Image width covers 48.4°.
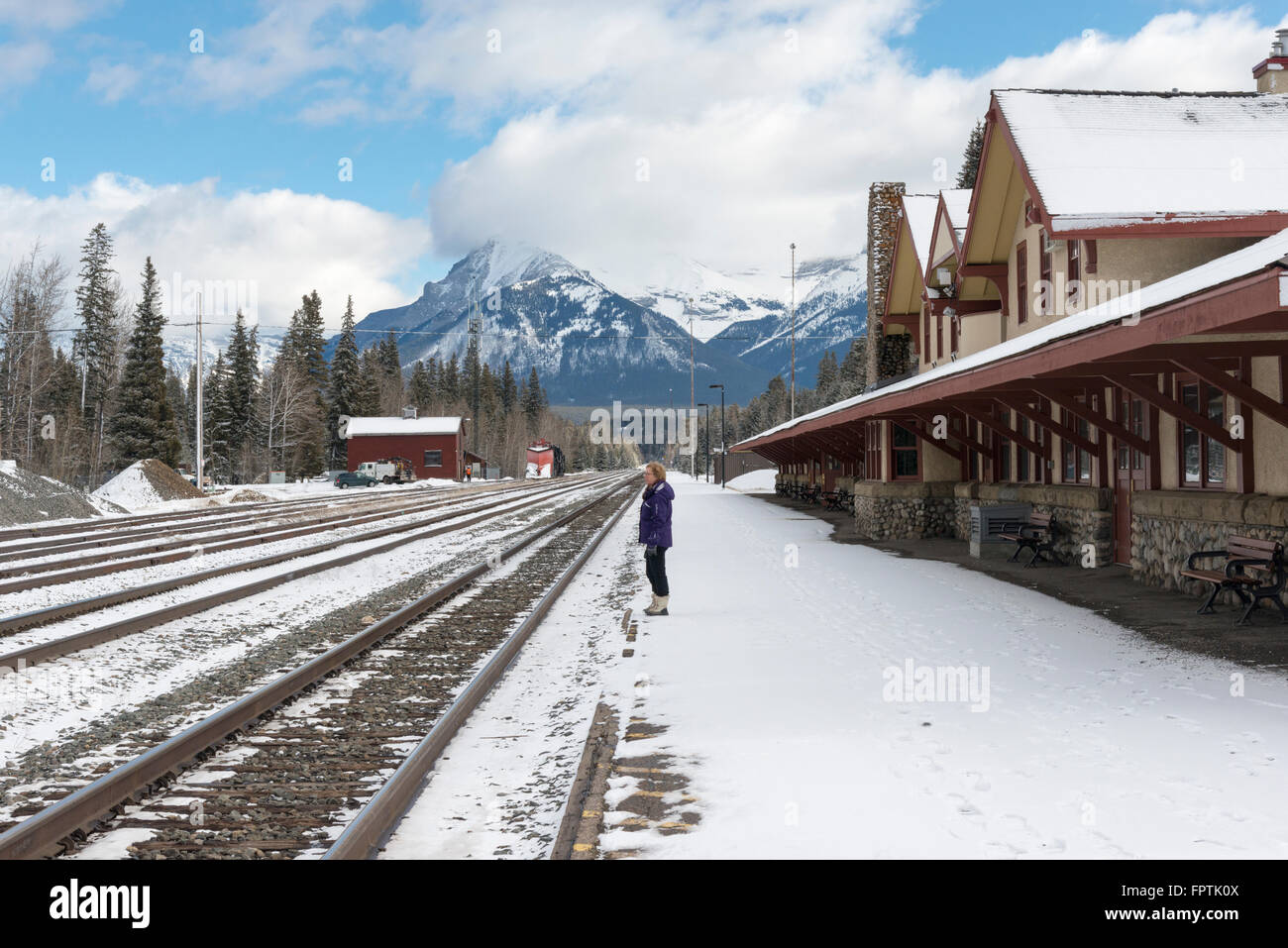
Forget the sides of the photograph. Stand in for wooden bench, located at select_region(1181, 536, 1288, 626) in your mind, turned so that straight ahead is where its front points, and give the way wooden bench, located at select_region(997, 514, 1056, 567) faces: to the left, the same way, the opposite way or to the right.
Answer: the same way

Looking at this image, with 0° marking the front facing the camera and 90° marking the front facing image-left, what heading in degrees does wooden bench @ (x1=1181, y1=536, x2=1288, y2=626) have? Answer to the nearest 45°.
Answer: approximately 45°

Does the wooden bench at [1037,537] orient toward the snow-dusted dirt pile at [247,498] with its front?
no

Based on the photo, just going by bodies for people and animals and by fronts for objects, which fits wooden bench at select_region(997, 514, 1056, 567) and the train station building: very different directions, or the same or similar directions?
same or similar directions

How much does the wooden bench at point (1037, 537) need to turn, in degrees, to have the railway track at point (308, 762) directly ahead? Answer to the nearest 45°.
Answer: approximately 45° to its left

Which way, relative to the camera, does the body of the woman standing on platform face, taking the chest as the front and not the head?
to the viewer's left

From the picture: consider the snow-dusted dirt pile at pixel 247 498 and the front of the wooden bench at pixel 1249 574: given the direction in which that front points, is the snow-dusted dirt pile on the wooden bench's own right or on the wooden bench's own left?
on the wooden bench's own right

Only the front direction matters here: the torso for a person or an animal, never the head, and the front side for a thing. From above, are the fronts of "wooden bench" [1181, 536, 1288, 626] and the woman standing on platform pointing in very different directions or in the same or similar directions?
same or similar directions

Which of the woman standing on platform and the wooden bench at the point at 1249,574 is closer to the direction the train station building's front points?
the woman standing on platform

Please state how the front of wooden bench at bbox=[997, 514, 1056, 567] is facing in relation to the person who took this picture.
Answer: facing the viewer and to the left of the viewer

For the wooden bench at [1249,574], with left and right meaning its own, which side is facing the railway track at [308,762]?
front

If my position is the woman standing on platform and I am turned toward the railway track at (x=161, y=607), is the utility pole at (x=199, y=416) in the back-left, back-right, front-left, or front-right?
front-right

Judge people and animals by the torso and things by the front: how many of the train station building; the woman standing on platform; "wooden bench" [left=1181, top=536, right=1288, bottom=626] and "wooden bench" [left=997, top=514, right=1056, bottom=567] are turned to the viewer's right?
0

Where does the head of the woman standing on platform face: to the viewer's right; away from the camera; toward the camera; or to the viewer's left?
to the viewer's left
